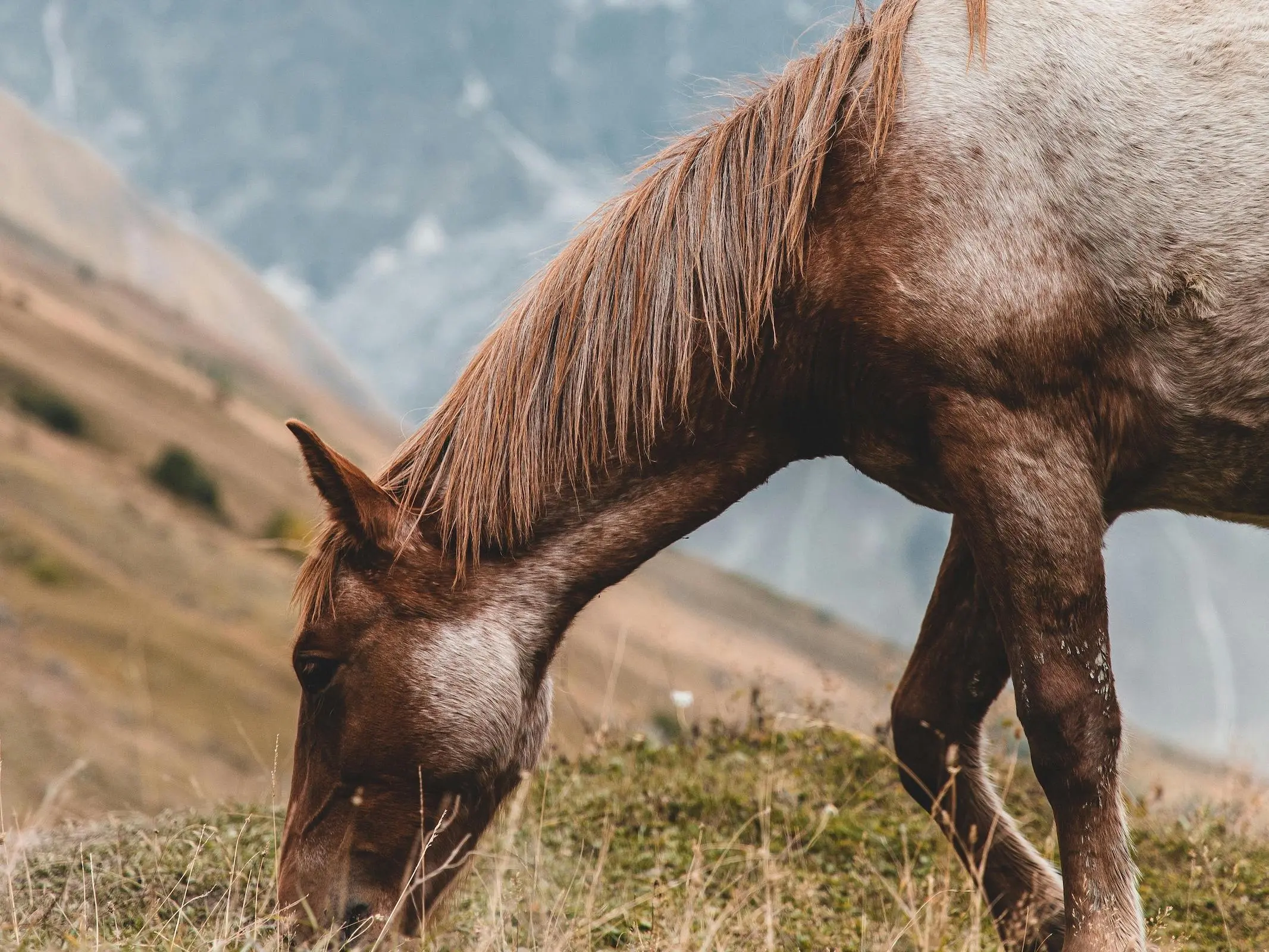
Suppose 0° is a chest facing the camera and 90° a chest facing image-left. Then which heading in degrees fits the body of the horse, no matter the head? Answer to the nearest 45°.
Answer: approximately 90°
